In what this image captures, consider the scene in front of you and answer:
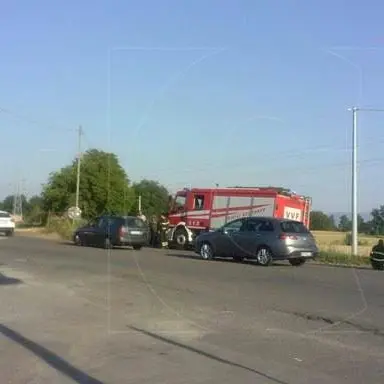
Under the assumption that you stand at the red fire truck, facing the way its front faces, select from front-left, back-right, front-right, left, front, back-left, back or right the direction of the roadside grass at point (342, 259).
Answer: back

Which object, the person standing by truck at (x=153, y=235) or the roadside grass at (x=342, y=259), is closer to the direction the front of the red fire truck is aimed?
the person standing by truck

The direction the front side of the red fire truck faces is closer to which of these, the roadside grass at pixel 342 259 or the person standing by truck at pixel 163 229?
the person standing by truck

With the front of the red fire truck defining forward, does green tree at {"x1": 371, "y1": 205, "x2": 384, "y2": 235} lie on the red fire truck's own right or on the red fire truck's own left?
on the red fire truck's own right

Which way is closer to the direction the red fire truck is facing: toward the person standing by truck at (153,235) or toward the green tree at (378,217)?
the person standing by truck

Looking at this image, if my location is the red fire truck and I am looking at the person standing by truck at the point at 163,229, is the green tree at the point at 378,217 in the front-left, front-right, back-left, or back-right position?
back-right

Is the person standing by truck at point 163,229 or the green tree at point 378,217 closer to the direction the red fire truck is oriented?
the person standing by truck

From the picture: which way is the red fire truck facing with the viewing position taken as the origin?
facing away from the viewer and to the left of the viewer
